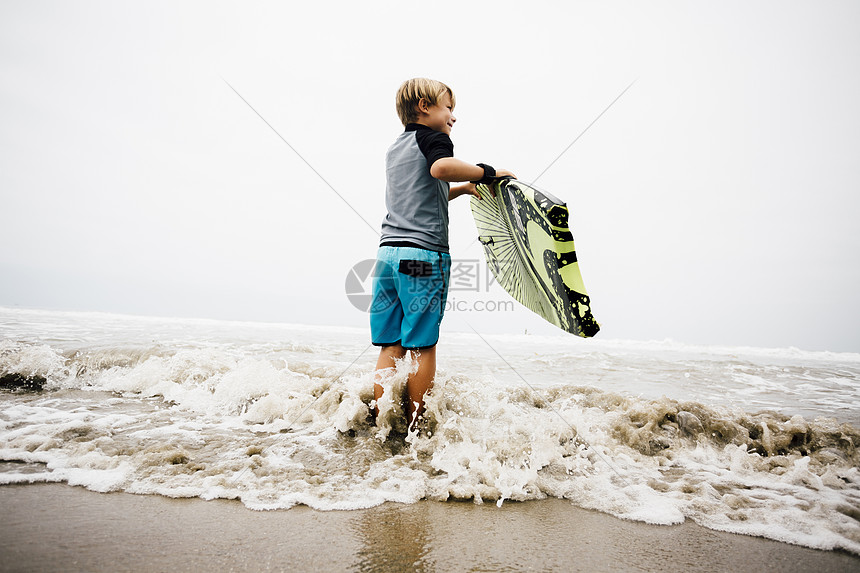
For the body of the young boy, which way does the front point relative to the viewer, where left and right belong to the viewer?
facing away from the viewer and to the right of the viewer

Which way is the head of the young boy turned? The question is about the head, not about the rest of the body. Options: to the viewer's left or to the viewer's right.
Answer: to the viewer's right
